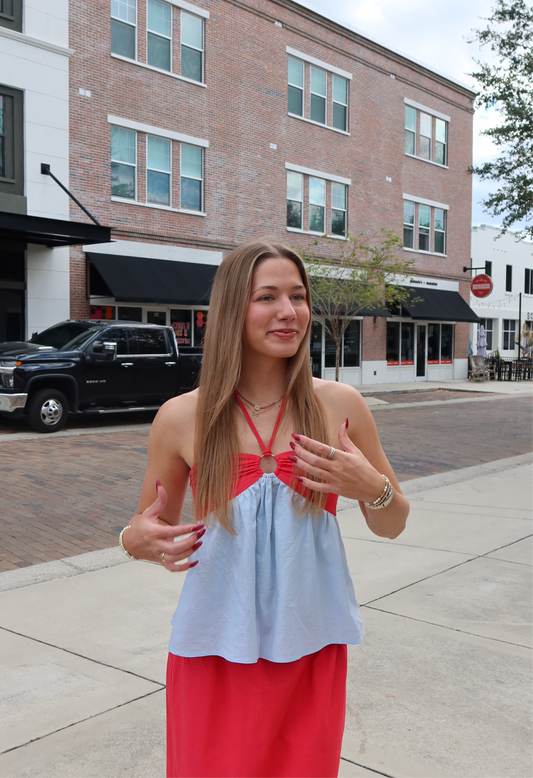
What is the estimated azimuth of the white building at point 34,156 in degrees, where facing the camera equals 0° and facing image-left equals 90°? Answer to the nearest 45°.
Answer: approximately 315°

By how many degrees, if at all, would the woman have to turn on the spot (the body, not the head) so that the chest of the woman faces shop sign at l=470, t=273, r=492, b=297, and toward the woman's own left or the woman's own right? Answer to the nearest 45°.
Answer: approximately 180°

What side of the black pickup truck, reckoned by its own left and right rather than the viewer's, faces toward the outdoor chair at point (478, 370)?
back

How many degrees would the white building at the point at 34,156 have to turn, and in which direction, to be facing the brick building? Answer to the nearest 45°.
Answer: approximately 90° to its left

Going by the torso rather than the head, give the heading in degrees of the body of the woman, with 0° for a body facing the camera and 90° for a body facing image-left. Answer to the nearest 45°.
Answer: approximately 0°

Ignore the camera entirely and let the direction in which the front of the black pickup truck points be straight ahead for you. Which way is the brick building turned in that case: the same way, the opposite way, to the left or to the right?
to the left

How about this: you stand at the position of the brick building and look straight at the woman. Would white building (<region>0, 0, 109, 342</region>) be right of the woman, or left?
right

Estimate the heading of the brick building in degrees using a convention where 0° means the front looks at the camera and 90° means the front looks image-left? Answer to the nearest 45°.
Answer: approximately 315°

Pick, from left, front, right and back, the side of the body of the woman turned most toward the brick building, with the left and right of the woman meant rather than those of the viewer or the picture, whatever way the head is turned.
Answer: back

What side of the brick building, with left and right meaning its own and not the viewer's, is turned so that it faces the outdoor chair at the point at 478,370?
left

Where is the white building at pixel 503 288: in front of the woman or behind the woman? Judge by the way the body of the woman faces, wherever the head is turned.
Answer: behind

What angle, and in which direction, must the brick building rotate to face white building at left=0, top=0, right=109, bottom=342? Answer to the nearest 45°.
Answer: approximately 90° to its right

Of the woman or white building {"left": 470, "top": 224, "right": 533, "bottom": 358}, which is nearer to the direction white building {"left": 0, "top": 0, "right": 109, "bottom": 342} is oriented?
the woman
